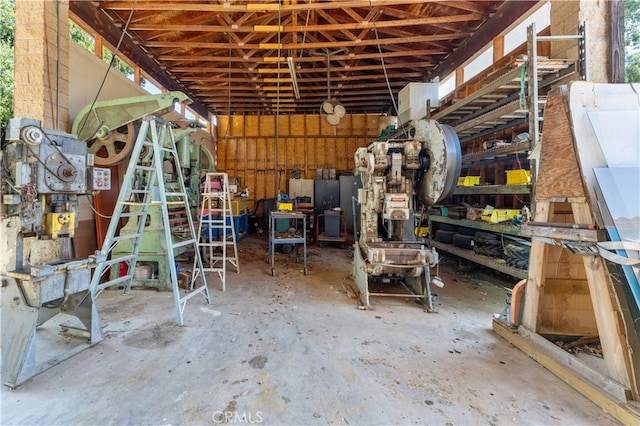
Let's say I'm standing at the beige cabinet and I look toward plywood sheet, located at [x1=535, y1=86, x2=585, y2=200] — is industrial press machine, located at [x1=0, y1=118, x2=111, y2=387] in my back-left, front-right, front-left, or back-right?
front-right

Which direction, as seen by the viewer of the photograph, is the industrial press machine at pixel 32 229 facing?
facing the viewer and to the right of the viewer

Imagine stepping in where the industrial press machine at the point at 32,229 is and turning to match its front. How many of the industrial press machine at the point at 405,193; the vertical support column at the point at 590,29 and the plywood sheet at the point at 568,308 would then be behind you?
0

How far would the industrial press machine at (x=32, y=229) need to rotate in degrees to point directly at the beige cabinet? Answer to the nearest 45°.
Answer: approximately 90° to its left

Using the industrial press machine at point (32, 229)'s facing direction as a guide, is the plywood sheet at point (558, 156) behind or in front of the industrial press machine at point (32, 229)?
in front

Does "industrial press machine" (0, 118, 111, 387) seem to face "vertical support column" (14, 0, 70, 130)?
no

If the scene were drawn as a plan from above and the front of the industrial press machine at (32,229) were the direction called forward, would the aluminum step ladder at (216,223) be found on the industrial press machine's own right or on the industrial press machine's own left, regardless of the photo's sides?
on the industrial press machine's own left

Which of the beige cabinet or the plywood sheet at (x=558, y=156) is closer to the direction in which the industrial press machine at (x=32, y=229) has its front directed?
the plywood sheet
